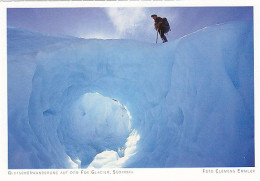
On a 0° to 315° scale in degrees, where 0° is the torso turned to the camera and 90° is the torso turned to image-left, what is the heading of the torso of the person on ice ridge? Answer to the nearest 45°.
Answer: approximately 90°
